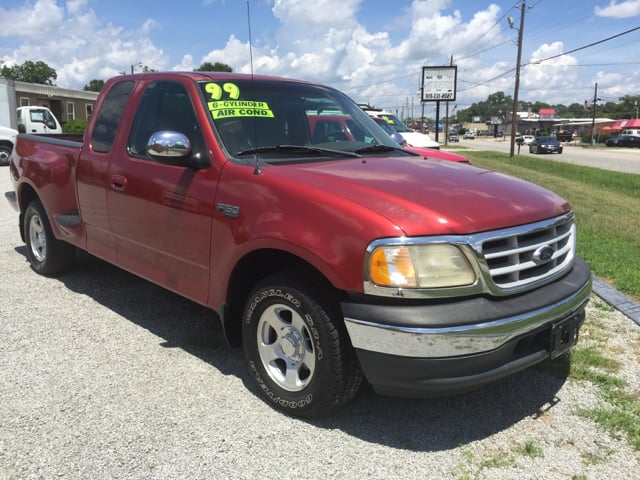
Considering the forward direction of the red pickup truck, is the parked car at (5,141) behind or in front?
behind

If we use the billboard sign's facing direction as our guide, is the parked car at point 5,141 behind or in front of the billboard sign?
in front

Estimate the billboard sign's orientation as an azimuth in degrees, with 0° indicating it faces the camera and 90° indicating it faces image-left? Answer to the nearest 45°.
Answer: approximately 0°

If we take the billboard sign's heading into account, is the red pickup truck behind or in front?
in front

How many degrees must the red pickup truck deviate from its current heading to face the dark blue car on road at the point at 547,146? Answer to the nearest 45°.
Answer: approximately 90° to its left

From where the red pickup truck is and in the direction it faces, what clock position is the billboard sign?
The billboard sign is roughly at 8 o'clock from the red pickup truck.

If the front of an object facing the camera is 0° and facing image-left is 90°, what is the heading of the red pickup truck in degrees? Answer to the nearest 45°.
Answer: approximately 315°

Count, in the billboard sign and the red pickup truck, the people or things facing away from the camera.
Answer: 0
